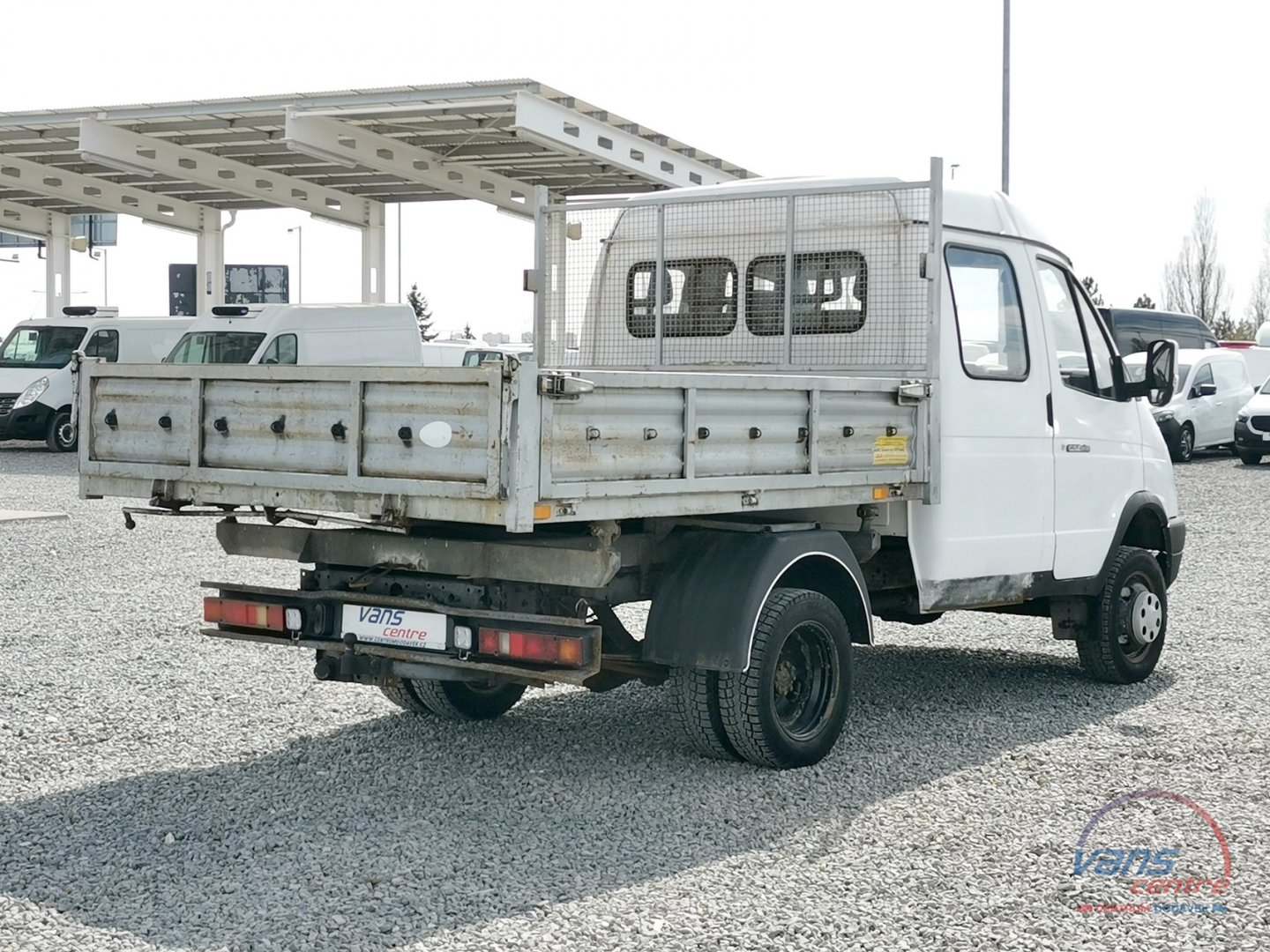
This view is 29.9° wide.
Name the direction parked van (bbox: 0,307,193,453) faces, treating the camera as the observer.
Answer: facing the viewer and to the left of the viewer

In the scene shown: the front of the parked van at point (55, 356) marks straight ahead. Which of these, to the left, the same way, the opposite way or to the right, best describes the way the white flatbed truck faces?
the opposite way

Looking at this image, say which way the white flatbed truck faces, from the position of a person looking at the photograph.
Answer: facing away from the viewer and to the right of the viewer

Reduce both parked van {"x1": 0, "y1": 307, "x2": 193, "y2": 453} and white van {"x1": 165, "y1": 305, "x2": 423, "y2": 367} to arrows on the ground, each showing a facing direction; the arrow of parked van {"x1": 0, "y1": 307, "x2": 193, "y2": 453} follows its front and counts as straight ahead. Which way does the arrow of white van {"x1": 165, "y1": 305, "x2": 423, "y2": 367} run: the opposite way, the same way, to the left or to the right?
the same way

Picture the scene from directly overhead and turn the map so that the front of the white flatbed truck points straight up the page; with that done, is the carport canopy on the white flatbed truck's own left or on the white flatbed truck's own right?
on the white flatbed truck's own left

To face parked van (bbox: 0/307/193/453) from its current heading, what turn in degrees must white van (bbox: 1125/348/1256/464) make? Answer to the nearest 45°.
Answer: approximately 45° to its right

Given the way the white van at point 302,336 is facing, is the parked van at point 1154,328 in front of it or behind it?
behind

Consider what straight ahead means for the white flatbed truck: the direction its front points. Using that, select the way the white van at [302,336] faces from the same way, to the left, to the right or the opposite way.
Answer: the opposite way

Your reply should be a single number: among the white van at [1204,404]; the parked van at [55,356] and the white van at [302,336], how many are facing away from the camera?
0

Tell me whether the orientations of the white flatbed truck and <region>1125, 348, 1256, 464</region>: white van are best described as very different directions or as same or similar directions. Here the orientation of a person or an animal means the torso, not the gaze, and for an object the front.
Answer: very different directions

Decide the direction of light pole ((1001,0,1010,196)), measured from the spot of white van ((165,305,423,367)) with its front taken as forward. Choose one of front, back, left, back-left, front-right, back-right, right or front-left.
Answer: back-left
